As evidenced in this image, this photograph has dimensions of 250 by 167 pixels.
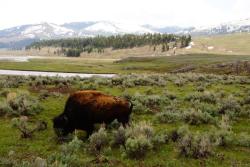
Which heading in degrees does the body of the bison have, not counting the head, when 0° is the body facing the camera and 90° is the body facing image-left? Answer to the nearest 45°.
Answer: approximately 90°
